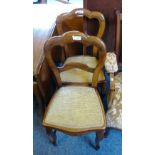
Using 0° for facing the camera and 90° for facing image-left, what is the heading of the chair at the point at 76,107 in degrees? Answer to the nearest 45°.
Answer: approximately 0°

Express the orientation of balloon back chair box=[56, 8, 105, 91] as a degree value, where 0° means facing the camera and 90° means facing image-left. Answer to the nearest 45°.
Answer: approximately 0°
